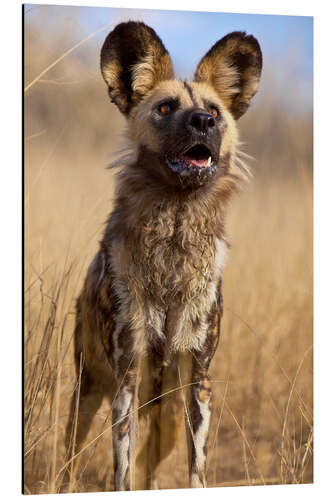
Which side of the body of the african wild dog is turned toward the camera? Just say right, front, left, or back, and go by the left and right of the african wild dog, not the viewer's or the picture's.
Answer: front
